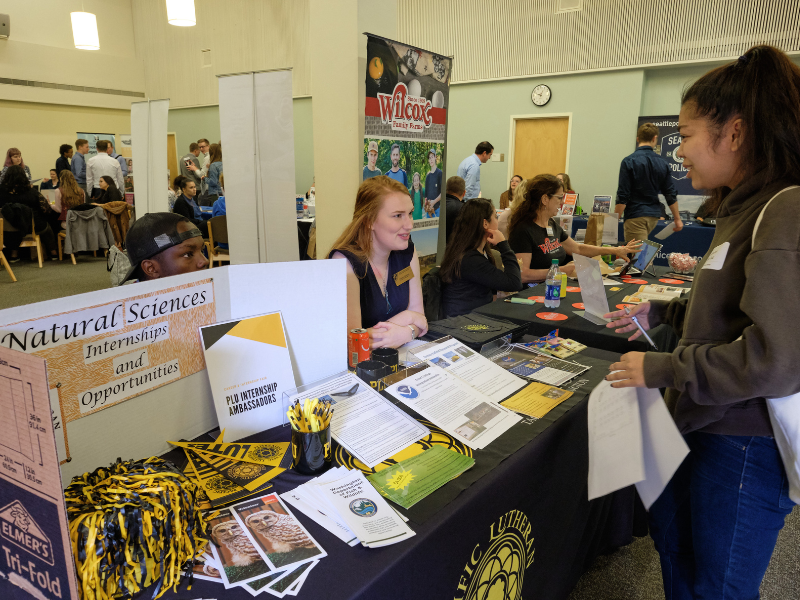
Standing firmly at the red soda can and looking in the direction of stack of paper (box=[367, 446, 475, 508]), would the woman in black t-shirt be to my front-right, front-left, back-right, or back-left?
back-left

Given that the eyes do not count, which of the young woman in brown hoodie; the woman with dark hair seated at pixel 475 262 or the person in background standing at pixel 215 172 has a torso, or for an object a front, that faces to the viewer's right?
the woman with dark hair seated

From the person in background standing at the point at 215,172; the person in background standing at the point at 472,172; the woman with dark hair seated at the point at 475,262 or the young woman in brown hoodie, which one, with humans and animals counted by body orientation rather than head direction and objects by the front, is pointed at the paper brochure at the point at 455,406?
the young woman in brown hoodie

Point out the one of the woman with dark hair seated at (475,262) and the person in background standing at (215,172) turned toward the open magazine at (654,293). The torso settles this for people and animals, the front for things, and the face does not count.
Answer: the woman with dark hair seated

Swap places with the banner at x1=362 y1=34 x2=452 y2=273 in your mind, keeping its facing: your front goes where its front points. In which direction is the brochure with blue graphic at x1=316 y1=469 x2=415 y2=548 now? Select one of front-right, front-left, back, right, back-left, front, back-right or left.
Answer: front-right

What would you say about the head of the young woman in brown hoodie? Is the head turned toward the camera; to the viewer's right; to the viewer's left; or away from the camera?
to the viewer's left

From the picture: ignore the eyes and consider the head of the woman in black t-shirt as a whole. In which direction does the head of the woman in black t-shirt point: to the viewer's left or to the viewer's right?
to the viewer's right

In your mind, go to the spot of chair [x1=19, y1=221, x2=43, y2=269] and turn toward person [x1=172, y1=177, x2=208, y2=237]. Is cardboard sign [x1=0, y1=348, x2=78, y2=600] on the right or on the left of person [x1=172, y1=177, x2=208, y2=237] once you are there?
right

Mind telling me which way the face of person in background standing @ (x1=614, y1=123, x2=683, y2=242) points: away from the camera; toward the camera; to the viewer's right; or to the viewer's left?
away from the camera

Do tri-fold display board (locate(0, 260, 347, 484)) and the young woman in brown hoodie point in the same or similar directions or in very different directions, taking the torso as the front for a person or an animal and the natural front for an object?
very different directions

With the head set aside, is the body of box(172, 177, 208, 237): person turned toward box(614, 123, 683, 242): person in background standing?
yes

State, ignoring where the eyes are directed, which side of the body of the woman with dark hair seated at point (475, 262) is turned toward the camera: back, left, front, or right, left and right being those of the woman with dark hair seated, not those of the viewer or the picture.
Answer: right
